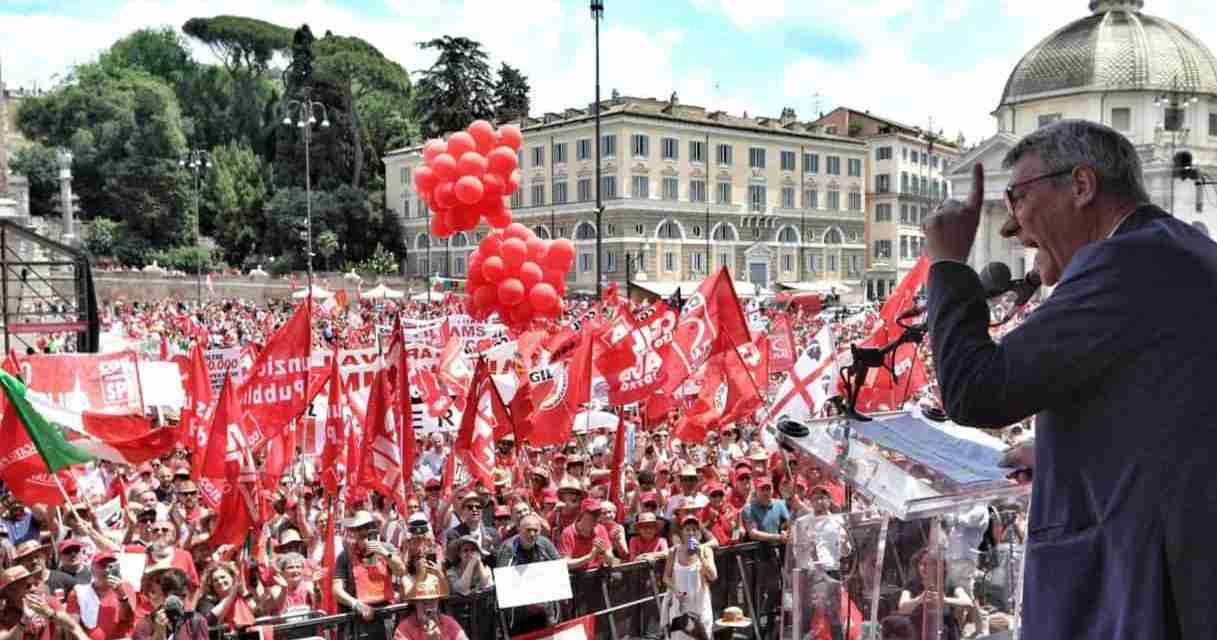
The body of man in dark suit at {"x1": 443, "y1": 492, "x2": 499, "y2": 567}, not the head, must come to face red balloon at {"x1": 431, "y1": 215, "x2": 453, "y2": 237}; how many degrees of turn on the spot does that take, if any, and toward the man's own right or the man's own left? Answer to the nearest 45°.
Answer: approximately 180°

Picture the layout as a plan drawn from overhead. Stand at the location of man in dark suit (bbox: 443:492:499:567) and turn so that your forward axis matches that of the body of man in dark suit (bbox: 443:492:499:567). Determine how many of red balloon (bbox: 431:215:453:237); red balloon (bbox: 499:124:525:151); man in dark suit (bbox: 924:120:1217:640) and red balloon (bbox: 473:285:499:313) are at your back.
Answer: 3

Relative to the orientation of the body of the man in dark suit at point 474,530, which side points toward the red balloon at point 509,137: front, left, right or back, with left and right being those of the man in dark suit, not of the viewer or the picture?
back

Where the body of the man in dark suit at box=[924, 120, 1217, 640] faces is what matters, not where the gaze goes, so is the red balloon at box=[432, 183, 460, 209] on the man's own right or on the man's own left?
on the man's own right

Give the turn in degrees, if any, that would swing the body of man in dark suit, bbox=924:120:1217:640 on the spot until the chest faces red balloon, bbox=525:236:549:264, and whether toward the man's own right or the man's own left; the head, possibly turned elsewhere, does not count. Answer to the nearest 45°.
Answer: approximately 45° to the man's own right

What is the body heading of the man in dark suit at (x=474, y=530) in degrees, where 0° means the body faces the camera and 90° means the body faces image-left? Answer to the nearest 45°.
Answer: approximately 0°

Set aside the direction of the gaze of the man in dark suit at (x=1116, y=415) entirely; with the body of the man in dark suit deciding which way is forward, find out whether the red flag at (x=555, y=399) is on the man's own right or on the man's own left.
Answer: on the man's own right

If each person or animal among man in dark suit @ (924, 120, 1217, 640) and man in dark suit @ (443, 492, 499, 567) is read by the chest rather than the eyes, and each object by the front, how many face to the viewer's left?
1

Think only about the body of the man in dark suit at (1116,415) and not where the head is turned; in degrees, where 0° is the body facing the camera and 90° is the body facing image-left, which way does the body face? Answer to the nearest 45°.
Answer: approximately 90°
